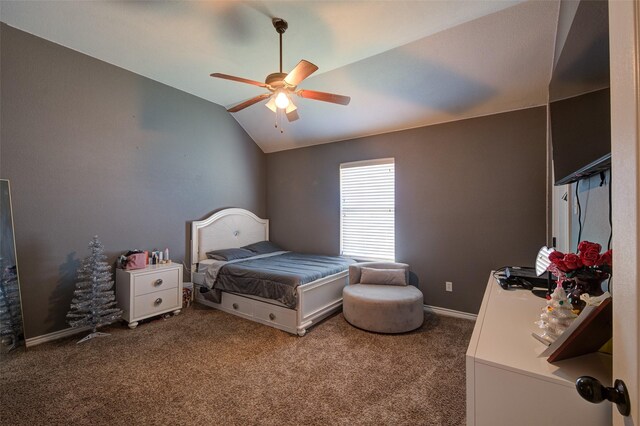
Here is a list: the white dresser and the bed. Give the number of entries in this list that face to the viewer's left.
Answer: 1

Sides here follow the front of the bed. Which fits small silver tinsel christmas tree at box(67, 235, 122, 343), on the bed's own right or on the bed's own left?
on the bed's own right

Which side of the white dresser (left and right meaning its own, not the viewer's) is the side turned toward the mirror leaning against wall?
front

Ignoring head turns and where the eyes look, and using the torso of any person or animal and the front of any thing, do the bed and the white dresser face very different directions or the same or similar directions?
very different directions

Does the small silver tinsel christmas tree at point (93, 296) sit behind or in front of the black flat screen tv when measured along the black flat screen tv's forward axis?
in front

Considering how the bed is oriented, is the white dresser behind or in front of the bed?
in front

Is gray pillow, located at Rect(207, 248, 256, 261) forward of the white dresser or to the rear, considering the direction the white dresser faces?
forward

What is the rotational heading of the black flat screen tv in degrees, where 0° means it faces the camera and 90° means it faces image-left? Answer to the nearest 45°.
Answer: approximately 45°

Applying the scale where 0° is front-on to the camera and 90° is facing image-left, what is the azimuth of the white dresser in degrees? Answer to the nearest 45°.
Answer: approximately 90°
